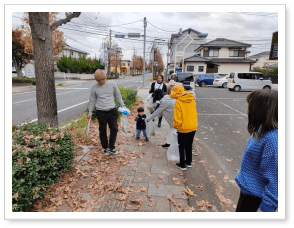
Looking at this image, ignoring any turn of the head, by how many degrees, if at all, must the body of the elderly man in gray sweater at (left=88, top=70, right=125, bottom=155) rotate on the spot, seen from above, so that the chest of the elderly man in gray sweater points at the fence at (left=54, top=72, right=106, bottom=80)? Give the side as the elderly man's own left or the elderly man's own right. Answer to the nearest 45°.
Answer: approximately 180°

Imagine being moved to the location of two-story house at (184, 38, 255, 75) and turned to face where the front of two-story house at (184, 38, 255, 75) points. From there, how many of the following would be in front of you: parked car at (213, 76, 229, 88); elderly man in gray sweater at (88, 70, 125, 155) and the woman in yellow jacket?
3

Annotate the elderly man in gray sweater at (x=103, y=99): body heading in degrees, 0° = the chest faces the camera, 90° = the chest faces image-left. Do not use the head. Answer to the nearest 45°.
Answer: approximately 0°

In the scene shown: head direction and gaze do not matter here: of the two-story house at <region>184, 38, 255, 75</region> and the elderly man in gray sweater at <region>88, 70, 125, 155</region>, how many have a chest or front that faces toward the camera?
2

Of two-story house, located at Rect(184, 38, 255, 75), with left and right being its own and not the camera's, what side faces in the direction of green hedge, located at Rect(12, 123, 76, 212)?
front

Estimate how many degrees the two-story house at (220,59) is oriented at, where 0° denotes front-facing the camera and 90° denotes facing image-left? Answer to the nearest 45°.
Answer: approximately 0°

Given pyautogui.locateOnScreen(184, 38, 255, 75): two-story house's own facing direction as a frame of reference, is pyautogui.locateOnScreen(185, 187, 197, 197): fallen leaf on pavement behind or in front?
in front

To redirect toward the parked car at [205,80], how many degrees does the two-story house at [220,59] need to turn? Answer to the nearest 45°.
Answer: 0° — it already faces it

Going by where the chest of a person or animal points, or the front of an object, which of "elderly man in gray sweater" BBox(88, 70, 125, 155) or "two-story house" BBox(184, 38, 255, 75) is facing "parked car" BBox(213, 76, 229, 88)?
the two-story house
